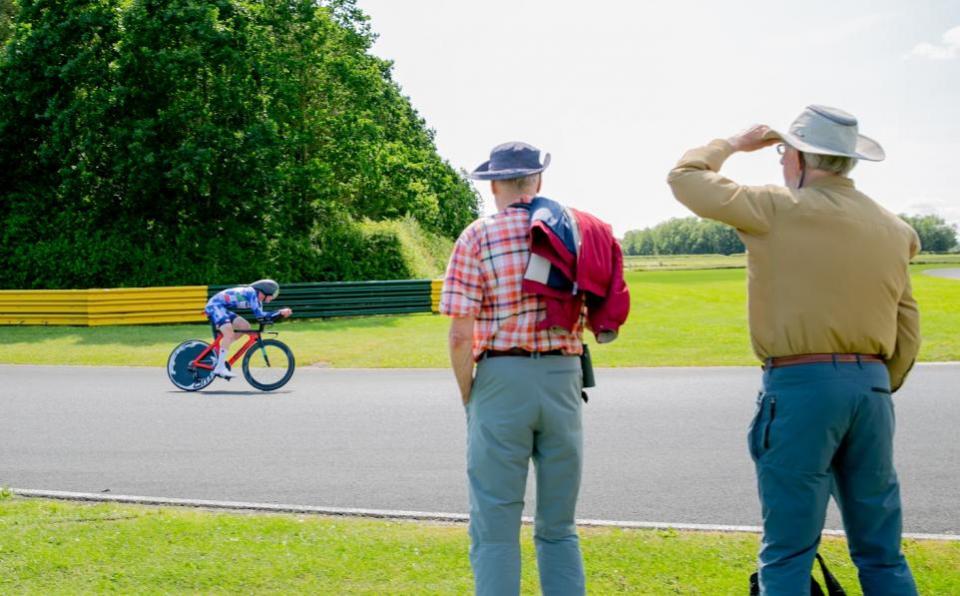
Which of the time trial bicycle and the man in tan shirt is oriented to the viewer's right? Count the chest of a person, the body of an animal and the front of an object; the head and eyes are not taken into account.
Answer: the time trial bicycle

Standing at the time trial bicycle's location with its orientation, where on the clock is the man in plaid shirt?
The man in plaid shirt is roughly at 3 o'clock from the time trial bicycle.

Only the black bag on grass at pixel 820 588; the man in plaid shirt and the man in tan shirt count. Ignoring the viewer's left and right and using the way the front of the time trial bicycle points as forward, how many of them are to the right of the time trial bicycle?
3

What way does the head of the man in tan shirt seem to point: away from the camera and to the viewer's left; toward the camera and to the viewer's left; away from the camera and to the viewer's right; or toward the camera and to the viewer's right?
away from the camera and to the viewer's left

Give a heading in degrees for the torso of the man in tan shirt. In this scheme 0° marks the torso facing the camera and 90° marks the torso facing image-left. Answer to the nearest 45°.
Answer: approximately 135°

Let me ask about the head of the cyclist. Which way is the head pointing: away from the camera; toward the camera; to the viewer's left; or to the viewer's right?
to the viewer's right

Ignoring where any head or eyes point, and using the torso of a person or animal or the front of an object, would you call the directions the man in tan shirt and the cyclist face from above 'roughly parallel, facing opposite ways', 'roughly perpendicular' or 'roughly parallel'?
roughly perpendicular

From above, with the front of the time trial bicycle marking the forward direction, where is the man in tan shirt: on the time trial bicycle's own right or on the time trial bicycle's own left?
on the time trial bicycle's own right

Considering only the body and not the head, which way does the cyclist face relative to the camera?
to the viewer's right

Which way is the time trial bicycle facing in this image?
to the viewer's right

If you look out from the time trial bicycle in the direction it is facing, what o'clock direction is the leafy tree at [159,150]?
The leafy tree is roughly at 9 o'clock from the time trial bicycle.

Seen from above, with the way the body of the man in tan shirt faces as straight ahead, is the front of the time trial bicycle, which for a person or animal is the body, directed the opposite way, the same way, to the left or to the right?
to the right
